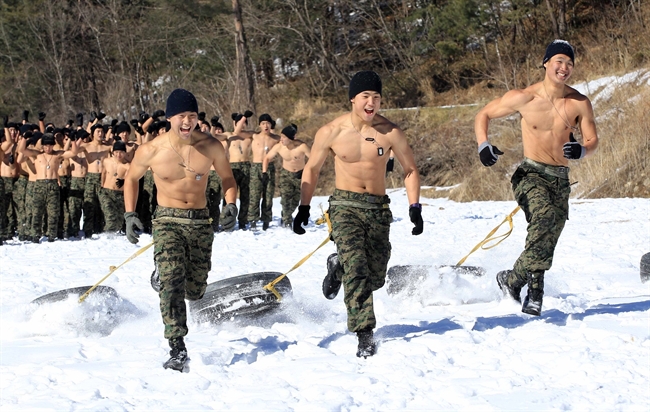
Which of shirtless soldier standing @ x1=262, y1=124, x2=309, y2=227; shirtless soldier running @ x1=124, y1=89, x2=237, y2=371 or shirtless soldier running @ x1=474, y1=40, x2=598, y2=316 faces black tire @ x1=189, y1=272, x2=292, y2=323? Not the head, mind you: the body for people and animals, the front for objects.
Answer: shirtless soldier standing @ x1=262, y1=124, x2=309, y2=227

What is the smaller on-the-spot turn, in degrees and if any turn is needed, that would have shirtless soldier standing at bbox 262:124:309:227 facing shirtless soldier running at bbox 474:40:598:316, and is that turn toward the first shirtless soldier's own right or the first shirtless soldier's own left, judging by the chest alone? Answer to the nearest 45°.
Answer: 0° — they already face them

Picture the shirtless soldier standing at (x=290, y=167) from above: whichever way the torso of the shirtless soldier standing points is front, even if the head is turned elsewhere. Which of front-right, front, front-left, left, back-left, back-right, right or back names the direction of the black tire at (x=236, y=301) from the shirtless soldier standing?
front

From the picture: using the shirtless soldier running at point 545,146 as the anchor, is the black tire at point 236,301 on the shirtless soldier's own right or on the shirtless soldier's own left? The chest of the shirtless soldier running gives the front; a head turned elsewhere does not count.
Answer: on the shirtless soldier's own right

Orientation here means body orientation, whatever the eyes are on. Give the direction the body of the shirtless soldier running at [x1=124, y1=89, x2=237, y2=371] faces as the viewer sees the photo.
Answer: toward the camera

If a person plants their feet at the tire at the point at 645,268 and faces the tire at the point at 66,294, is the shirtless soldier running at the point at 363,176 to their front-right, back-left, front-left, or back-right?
front-left

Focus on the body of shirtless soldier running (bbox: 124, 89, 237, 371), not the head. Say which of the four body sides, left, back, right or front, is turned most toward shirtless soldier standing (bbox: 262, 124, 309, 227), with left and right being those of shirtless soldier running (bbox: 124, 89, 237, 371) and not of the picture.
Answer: back

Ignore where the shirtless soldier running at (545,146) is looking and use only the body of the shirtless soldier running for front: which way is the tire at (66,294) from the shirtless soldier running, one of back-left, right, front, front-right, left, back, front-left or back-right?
back-right

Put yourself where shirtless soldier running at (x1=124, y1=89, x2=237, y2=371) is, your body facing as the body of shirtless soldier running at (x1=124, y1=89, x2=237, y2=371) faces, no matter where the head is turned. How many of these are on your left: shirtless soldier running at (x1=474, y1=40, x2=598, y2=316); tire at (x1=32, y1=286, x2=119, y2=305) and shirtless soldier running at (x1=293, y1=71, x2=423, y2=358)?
2

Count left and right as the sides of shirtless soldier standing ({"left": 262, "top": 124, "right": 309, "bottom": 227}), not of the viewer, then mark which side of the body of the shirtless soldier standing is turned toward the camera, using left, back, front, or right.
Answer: front

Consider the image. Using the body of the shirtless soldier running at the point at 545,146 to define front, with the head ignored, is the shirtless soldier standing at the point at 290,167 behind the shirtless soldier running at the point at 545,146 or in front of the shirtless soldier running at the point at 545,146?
behind

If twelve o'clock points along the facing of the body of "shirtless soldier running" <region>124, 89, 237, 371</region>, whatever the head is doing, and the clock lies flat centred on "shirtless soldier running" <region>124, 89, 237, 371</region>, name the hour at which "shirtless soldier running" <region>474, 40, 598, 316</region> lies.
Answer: "shirtless soldier running" <region>474, 40, 598, 316</region> is roughly at 9 o'clock from "shirtless soldier running" <region>124, 89, 237, 371</region>.

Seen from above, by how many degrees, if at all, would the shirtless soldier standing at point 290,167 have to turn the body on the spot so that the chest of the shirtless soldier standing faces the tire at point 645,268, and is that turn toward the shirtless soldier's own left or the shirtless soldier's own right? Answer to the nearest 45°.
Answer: approximately 45° to the shirtless soldier's own left

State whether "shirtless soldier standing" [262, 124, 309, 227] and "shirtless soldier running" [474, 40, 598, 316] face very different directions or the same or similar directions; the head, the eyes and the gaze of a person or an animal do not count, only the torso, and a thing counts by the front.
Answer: same or similar directions

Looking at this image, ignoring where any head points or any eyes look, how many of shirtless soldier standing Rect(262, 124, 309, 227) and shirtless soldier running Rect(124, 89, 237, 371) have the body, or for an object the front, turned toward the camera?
2

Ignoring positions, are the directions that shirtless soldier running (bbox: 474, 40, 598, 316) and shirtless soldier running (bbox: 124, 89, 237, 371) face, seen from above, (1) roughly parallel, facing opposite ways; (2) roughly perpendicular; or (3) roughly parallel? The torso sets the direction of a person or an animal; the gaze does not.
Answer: roughly parallel

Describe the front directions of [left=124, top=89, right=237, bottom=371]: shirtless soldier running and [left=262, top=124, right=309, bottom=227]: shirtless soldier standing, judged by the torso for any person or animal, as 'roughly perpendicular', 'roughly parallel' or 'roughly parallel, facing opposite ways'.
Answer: roughly parallel

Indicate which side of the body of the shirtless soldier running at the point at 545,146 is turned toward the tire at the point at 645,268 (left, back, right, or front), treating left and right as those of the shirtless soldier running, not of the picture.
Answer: left
